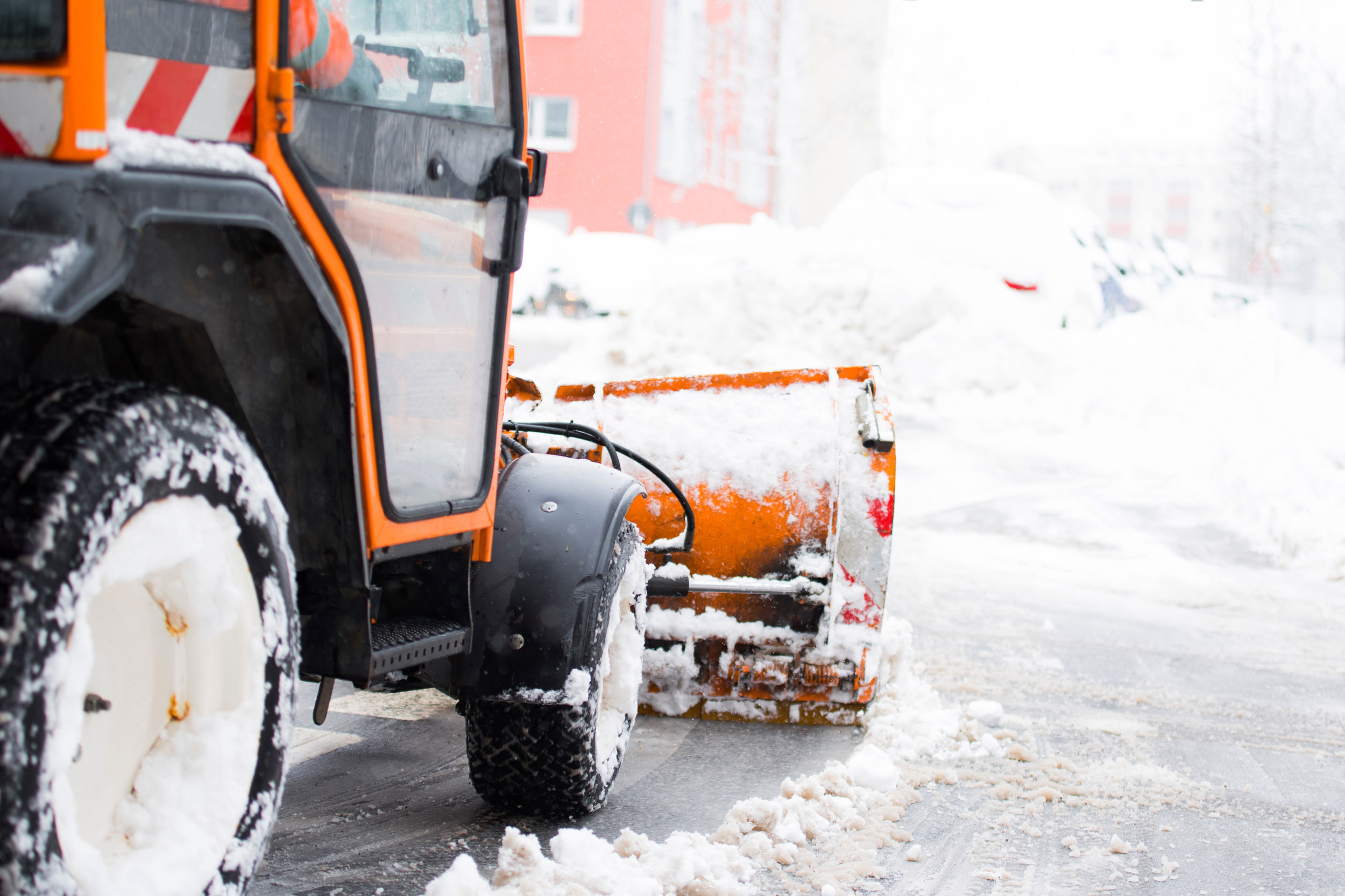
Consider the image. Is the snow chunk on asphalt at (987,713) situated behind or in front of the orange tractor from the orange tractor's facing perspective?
in front

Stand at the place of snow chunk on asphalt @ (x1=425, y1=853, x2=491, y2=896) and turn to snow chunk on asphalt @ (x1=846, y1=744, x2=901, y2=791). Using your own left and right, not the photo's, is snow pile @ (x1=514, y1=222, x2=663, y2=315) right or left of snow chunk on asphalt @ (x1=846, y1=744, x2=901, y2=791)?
left

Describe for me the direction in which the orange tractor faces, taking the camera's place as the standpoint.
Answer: facing away from the viewer and to the right of the viewer

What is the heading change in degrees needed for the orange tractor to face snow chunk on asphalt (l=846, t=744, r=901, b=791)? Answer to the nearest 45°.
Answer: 0° — it already faces it

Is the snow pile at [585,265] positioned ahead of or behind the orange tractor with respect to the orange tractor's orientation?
ahead
